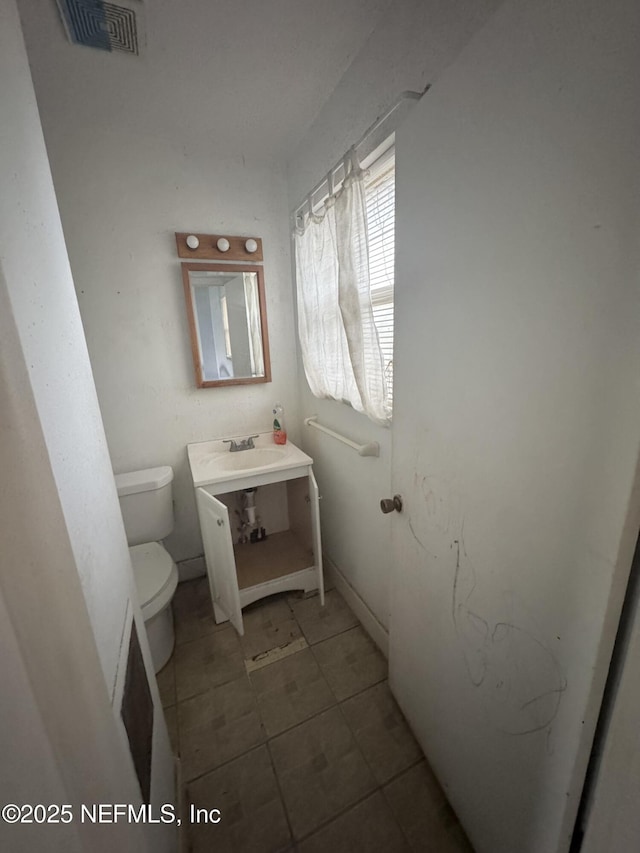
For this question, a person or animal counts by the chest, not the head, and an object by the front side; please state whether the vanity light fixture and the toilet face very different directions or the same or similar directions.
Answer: same or similar directions

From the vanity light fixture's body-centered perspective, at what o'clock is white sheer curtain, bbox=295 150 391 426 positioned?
The white sheer curtain is roughly at 11 o'clock from the vanity light fixture.

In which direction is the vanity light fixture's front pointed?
toward the camera

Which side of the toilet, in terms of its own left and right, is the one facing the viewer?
front

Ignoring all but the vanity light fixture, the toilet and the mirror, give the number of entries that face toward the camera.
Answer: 3

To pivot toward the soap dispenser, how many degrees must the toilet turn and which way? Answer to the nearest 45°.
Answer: approximately 90° to its left

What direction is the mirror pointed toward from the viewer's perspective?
toward the camera

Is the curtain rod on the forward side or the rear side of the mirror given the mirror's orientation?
on the forward side

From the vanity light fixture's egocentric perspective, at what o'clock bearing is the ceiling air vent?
The ceiling air vent is roughly at 1 o'clock from the vanity light fixture.

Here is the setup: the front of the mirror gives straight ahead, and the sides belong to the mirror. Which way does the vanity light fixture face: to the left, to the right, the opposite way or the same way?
the same way

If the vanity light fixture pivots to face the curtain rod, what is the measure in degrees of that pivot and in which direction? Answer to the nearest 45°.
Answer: approximately 45° to its left

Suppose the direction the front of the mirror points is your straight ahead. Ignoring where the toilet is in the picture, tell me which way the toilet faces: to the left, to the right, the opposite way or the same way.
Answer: the same way
